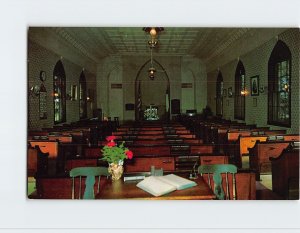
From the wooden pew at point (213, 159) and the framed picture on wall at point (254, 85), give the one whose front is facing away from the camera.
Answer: the wooden pew

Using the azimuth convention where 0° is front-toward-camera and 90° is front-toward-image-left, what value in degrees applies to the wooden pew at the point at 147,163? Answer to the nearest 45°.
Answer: approximately 180°

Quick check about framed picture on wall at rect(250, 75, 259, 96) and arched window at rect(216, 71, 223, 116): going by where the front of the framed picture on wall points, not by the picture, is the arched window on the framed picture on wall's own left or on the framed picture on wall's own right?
on the framed picture on wall's own right

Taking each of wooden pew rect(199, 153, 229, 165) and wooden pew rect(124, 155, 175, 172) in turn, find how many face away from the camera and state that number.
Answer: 2

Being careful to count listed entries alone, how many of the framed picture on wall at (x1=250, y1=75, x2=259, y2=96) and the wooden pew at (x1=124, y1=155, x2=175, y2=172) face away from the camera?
1

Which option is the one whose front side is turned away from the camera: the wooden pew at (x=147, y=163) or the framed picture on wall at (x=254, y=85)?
the wooden pew

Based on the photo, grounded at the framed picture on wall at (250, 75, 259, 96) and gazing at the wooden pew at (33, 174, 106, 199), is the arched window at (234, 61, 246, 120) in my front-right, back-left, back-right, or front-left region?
back-right

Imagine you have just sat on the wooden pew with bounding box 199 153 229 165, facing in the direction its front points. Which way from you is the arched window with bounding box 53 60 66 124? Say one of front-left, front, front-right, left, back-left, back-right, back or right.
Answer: front-left

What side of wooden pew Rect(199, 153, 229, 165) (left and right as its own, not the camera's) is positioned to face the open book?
back

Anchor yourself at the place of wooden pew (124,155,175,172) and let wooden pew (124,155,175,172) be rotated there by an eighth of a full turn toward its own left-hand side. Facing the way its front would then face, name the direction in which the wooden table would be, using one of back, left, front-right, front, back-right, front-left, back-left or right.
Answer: back-left

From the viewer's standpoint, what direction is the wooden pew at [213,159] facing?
away from the camera

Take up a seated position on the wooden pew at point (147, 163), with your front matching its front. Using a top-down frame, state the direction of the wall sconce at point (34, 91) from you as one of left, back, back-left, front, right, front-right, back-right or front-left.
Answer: left

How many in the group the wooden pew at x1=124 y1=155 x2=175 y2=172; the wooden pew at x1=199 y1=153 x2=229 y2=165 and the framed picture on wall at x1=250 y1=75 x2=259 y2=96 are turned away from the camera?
2

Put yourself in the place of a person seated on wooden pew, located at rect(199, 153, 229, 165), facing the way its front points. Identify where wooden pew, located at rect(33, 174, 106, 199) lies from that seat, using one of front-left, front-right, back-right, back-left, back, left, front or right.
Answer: back-left

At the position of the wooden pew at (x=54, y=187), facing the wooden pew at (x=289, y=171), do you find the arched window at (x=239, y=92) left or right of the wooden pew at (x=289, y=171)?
left

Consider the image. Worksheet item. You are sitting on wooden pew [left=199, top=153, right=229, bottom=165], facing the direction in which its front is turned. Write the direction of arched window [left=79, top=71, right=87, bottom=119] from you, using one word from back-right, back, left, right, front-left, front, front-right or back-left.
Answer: front-left

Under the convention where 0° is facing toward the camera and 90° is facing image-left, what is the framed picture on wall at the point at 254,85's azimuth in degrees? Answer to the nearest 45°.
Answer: approximately 45°

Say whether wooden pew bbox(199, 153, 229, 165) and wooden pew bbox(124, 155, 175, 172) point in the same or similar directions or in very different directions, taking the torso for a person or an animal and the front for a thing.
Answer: same or similar directions

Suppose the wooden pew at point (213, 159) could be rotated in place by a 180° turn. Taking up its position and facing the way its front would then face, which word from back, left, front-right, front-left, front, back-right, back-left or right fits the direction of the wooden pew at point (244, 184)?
front-left
